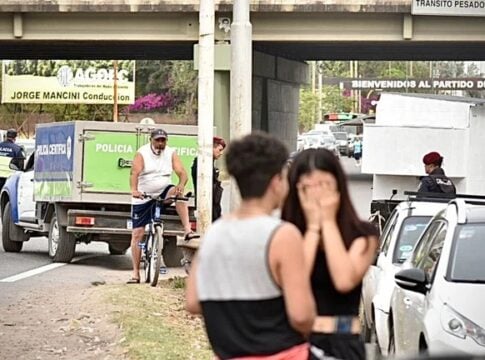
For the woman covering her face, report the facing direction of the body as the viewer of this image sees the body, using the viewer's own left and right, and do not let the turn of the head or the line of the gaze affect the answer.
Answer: facing the viewer and to the left of the viewer

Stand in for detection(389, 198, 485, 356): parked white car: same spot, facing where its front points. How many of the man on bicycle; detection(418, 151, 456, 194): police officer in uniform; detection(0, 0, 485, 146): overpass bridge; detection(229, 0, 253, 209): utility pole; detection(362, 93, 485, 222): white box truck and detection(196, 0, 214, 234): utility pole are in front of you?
0

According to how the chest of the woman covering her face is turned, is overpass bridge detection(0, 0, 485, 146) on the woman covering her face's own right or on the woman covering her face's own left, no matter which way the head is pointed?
on the woman covering her face's own right

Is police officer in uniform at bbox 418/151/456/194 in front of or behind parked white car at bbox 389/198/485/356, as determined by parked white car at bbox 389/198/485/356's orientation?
behind

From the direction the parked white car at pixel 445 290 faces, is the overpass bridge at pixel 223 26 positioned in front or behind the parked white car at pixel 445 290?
behind

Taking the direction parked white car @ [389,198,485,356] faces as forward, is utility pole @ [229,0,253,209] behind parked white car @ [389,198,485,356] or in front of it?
behind

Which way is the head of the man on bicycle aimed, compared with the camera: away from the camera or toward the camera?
toward the camera

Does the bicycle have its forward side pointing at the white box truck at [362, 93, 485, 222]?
no

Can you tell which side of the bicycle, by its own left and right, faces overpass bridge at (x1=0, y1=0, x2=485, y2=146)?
back

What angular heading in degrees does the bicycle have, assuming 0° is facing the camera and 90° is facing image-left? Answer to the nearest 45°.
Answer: approximately 0°

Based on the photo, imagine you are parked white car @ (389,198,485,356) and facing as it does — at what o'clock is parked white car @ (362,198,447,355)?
parked white car @ (362,198,447,355) is roughly at 7 o'clock from parked white car @ (389,198,485,356).

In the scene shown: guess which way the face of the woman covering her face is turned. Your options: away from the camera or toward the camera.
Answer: toward the camera

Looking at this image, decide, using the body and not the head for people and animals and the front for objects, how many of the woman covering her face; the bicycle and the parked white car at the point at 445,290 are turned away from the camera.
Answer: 0

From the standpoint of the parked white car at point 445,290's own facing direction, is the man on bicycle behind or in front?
behind

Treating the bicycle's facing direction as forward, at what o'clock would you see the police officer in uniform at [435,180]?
The police officer in uniform is roughly at 9 o'clock from the bicycle.

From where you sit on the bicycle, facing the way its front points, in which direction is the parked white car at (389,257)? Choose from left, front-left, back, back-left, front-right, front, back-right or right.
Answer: front-left
